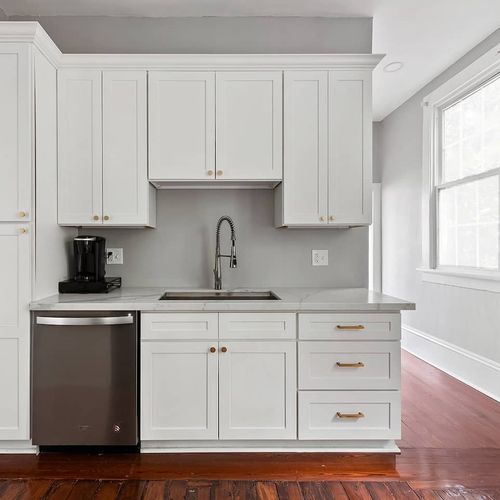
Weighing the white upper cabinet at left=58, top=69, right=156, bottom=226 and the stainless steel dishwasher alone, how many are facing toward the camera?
2

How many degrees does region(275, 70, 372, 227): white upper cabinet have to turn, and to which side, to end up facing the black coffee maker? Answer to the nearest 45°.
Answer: approximately 90° to its right

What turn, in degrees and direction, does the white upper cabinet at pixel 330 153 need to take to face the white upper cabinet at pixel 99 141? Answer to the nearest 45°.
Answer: approximately 90° to its right

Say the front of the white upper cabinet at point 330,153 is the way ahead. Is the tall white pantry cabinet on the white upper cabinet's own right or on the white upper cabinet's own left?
on the white upper cabinet's own right

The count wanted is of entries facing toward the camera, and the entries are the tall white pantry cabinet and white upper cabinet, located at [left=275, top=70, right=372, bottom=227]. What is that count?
2

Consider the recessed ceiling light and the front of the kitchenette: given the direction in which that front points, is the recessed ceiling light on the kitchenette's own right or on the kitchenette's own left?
on the kitchenette's own left
